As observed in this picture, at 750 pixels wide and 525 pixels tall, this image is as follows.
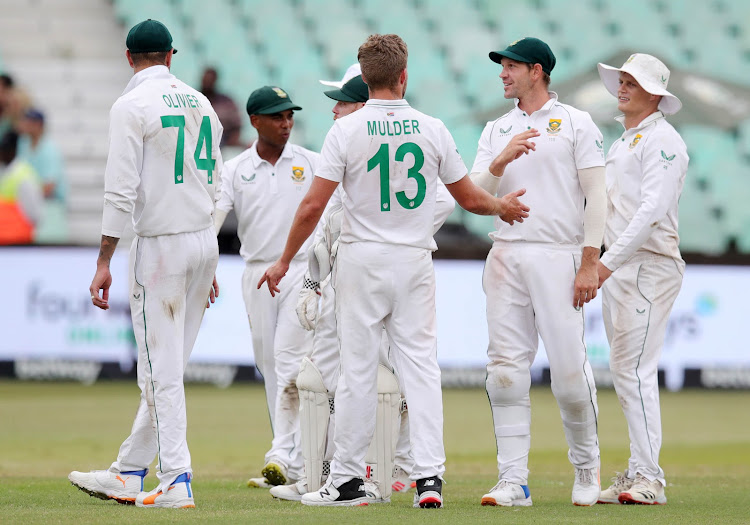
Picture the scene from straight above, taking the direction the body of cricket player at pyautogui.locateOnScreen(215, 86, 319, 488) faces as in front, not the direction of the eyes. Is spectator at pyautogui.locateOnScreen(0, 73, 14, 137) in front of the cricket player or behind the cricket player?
behind

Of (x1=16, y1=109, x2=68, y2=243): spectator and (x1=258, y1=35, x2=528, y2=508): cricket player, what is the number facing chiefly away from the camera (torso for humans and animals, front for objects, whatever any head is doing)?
1

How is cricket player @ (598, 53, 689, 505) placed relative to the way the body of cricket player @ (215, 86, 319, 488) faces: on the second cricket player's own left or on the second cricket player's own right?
on the second cricket player's own left

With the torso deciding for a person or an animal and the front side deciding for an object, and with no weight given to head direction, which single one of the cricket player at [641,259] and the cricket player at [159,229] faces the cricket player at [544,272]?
the cricket player at [641,259]

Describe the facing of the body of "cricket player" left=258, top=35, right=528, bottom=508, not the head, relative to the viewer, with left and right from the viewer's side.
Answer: facing away from the viewer

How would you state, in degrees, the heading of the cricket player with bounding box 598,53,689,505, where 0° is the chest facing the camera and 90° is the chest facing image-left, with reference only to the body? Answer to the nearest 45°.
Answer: approximately 45°

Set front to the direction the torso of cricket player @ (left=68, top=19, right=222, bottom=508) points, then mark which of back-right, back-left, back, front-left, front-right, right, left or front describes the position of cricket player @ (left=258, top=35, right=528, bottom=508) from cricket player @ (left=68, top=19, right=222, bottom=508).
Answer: back-right

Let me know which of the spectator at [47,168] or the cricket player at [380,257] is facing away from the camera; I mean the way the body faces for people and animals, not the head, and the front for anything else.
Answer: the cricket player

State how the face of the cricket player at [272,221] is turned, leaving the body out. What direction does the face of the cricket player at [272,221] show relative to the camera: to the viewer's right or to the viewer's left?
to the viewer's right

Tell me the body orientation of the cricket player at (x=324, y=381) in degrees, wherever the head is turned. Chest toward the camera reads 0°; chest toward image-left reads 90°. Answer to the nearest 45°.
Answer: approximately 45°

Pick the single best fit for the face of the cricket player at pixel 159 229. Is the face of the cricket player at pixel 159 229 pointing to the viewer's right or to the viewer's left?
to the viewer's right
